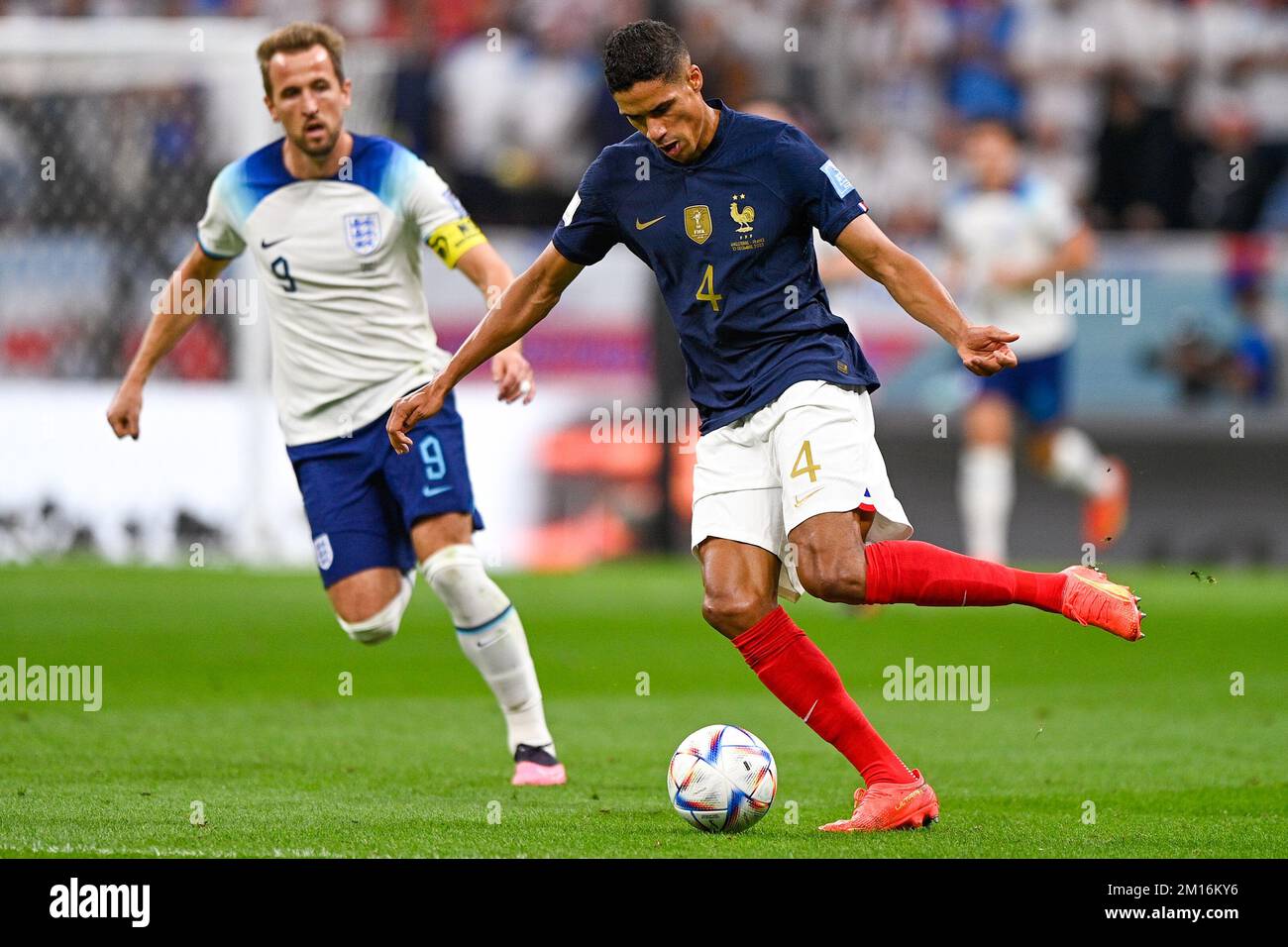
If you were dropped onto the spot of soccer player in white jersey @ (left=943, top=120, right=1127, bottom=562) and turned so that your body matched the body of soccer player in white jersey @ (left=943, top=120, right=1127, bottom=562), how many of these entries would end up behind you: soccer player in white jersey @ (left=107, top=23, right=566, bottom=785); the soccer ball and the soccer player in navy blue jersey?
0

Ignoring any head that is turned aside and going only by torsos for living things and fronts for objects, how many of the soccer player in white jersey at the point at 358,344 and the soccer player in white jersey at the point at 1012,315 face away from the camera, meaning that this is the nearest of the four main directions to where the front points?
0

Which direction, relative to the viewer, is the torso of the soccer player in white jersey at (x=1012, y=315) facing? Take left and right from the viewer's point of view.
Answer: facing the viewer and to the left of the viewer

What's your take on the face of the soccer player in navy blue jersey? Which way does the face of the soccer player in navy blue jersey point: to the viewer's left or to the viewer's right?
to the viewer's left

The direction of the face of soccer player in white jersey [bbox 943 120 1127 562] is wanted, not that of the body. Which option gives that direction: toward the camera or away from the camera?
toward the camera

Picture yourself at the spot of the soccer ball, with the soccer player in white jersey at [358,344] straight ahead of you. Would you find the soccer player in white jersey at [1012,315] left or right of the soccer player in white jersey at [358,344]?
right

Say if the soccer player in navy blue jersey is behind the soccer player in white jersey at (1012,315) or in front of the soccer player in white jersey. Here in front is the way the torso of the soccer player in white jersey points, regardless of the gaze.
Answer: in front

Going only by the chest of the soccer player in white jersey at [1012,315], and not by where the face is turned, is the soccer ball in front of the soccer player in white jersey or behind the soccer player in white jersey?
in front

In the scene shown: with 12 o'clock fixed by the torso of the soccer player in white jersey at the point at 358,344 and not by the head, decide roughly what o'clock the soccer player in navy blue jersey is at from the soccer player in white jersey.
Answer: The soccer player in navy blue jersey is roughly at 11 o'clock from the soccer player in white jersey.

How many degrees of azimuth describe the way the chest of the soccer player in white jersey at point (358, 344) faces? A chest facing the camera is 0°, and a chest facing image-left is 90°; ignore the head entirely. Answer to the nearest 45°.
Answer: approximately 0°

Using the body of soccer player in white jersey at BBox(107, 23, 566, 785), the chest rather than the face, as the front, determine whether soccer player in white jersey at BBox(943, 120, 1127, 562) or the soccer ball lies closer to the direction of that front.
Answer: the soccer ball

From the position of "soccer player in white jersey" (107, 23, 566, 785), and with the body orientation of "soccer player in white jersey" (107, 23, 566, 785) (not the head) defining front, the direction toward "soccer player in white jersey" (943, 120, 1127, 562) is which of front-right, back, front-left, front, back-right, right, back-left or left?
back-left
